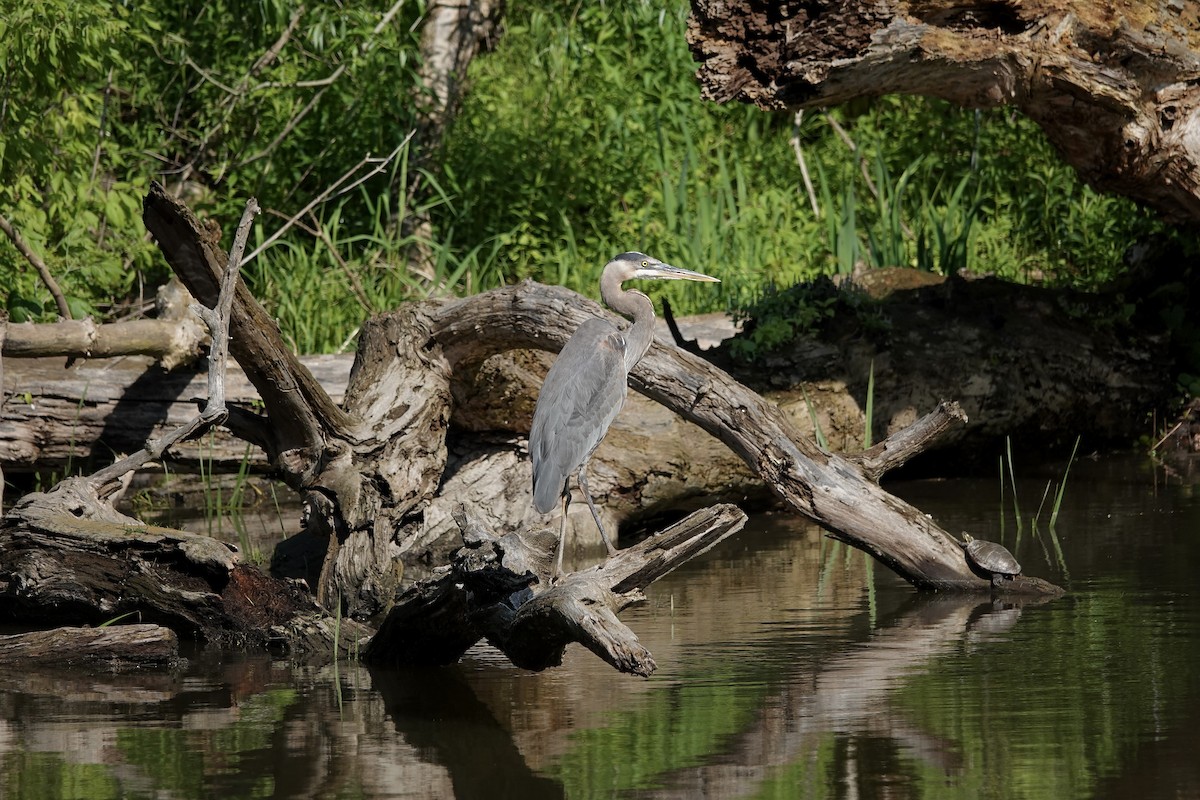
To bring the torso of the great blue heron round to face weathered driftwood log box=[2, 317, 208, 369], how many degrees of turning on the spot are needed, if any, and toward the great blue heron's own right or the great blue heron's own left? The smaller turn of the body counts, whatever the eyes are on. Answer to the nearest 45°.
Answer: approximately 135° to the great blue heron's own left

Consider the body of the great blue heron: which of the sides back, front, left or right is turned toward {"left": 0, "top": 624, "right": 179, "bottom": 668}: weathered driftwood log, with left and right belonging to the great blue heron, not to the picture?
back

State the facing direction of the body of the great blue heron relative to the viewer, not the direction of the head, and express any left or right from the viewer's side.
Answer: facing to the right of the viewer

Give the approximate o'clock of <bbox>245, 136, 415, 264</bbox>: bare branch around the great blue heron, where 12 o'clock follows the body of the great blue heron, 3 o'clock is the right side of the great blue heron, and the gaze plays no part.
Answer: The bare branch is roughly at 8 o'clock from the great blue heron.

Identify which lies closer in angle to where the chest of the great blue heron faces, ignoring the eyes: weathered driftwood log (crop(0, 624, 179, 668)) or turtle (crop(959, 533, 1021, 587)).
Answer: the turtle

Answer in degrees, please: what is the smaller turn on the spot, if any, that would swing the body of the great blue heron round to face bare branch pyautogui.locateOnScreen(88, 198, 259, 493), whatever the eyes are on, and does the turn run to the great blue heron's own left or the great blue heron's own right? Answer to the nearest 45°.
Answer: approximately 180°

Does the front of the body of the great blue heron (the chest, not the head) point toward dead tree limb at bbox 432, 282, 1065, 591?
yes
